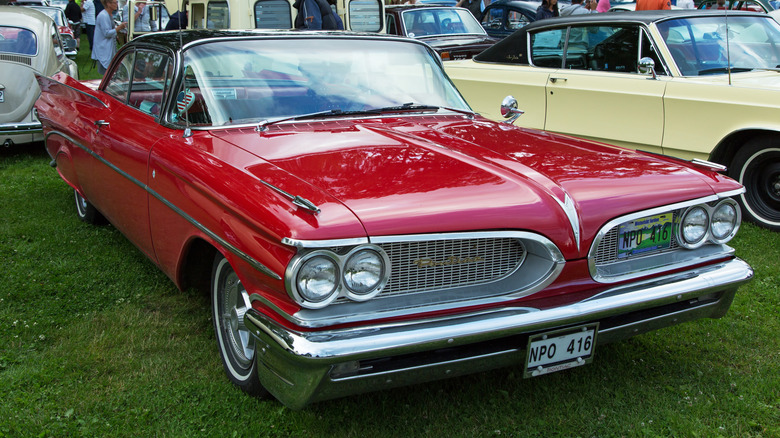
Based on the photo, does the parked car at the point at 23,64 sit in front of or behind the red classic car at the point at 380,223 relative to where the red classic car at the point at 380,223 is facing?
behind

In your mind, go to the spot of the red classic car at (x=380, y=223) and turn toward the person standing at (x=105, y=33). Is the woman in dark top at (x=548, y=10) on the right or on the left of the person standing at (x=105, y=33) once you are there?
right

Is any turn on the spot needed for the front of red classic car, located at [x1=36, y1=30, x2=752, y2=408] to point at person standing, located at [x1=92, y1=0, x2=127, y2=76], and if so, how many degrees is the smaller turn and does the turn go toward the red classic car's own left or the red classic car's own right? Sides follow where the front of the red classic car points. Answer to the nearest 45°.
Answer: approximately 180°

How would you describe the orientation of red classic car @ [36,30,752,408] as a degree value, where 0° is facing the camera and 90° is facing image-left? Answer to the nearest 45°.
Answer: approximately 315°

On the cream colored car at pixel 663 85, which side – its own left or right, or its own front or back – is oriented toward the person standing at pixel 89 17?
back
